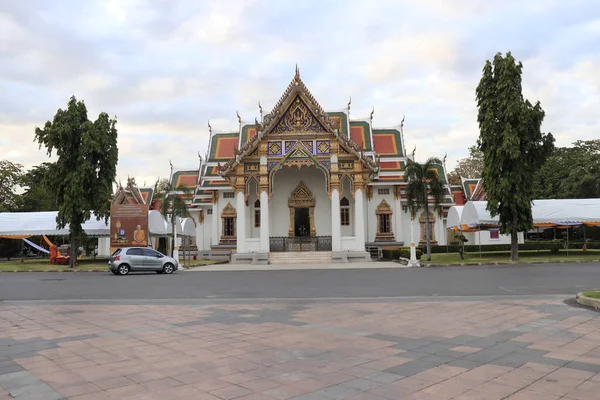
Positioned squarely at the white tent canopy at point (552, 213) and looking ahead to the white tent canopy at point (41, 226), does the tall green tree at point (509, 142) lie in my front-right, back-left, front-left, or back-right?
front-left

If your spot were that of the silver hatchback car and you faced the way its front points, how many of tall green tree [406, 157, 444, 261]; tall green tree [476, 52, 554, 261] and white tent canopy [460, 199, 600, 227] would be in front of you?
3

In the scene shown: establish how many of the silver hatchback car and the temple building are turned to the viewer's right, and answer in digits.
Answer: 1

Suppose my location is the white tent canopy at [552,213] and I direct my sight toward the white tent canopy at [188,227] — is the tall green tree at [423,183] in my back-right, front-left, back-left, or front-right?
front-left

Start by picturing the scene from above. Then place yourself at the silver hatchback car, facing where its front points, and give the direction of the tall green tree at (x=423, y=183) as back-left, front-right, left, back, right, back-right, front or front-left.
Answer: front

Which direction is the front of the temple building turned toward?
toward the camera

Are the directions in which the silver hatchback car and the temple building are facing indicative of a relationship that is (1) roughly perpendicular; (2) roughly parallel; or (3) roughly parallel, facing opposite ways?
roughly perpendicular

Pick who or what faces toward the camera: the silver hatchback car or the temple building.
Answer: the temple building

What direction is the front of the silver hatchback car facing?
to the viewer's right

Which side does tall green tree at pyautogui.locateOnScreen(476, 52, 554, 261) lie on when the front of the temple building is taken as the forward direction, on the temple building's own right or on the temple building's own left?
on the temple building's own left

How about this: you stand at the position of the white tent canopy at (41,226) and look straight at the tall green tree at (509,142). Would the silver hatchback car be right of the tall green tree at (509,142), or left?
right

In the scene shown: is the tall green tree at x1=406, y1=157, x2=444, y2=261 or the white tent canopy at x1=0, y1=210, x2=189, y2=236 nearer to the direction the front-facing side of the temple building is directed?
the tall green tree

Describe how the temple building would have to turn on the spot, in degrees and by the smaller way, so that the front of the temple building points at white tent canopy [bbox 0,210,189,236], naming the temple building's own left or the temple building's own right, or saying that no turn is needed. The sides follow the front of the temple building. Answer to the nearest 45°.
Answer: approximately 90° to the temple building's own right
